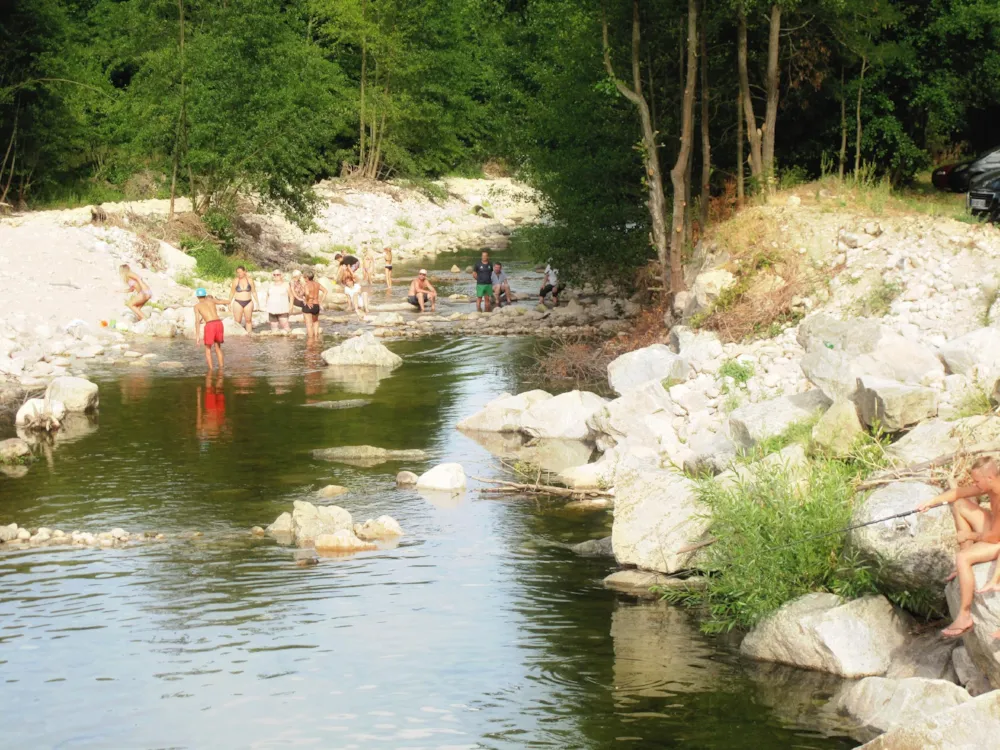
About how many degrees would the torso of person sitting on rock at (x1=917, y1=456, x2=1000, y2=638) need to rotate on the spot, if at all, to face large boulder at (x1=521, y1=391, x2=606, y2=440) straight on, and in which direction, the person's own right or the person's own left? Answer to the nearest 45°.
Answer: approximately 45° to the person's own right

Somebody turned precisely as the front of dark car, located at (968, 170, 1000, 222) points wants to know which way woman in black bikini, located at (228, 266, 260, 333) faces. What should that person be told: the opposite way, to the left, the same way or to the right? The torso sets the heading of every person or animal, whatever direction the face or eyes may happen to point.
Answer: to the left

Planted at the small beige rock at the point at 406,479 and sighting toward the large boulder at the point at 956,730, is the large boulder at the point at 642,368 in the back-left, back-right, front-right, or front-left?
back-left

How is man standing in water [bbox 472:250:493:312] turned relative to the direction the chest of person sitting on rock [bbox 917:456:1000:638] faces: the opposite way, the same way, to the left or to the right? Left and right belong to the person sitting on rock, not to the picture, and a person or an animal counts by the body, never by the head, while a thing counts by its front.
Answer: to the left

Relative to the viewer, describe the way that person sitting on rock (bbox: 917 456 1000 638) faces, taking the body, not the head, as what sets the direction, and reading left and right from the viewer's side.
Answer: facing to the left of the viewer

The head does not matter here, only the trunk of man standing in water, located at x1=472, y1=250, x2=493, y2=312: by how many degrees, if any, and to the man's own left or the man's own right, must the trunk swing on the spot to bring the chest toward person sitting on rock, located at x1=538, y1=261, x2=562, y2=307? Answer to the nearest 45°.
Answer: approximately 90° to the man's own left

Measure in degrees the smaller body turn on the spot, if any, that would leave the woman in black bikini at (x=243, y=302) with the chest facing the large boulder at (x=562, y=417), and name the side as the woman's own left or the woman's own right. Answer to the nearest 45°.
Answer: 0° — they already face it

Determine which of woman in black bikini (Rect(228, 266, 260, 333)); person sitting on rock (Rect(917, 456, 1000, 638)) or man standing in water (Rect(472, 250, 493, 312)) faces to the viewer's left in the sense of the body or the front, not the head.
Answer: the person sitting on rock

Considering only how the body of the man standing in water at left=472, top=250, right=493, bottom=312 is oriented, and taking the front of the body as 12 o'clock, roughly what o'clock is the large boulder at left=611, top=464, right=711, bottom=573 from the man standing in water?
The large boulder is roughly at 12 o'clock from the man standing in water.

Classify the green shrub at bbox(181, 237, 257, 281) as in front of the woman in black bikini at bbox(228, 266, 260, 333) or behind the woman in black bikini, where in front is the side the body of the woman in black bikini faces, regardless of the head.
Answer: behind

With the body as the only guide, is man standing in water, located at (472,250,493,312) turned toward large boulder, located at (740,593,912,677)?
yes

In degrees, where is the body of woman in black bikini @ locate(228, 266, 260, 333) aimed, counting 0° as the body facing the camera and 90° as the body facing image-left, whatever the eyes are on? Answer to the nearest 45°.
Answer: approximately 0°
